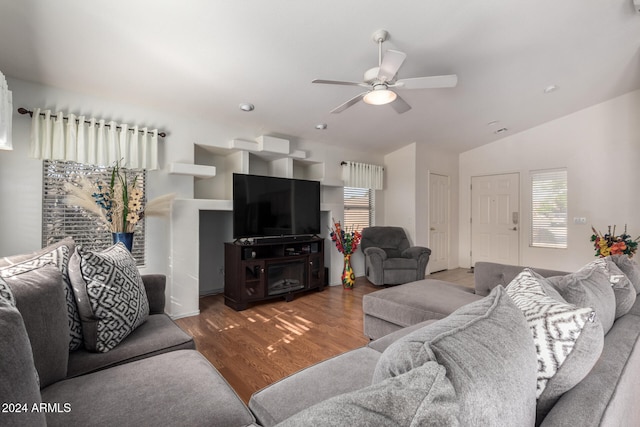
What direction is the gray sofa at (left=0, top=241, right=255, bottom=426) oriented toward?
to the viewer's right

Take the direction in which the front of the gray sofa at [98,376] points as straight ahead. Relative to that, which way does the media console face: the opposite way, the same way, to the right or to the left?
to the right

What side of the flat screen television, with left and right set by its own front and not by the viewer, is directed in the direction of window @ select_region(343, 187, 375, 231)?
left

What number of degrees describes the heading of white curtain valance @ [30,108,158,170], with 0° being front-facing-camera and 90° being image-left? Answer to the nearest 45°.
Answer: approximately 315°

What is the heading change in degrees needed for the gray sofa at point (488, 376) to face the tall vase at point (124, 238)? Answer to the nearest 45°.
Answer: approximately 45° to its left

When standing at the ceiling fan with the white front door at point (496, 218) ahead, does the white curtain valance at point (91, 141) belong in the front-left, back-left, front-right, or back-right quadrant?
back-left

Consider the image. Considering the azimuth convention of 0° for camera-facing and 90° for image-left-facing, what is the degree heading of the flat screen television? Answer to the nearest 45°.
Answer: approximately 315°

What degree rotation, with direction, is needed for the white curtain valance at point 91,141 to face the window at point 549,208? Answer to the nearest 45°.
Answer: approximately 45° to its left

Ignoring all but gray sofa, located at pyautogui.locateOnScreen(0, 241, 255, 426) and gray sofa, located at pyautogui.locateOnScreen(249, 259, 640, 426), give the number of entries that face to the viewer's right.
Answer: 1

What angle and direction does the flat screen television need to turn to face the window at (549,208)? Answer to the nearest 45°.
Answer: approximately 45° to its left

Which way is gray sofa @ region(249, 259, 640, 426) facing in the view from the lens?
facing away from the viewer and to the left of the viewer

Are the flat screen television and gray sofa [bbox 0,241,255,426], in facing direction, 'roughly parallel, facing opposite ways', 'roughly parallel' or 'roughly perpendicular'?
roughly perpendicular
